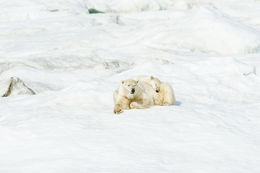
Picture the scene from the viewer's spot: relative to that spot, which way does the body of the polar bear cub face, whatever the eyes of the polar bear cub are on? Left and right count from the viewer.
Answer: facing the viewer and to the left of the viewer
